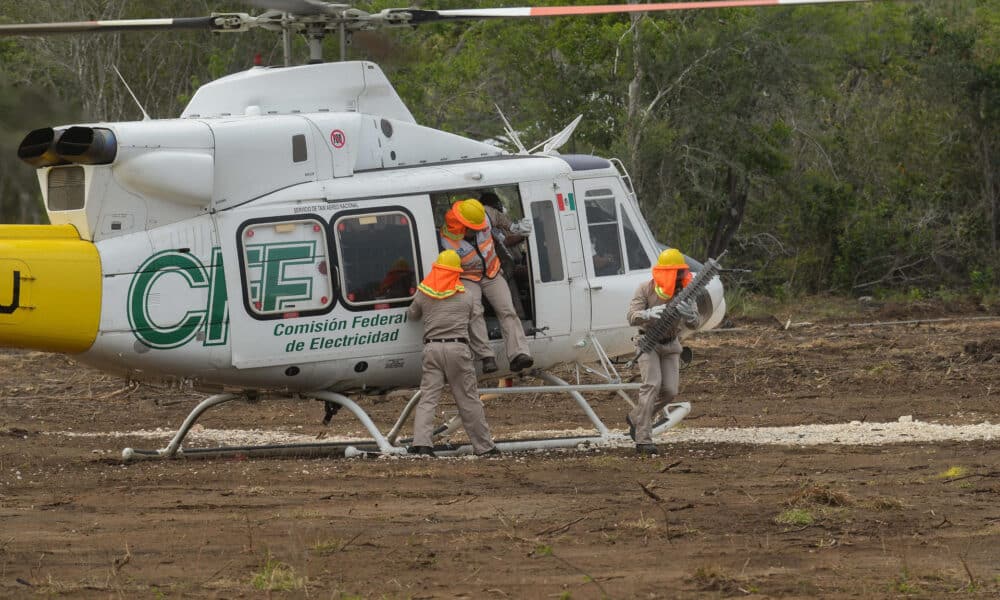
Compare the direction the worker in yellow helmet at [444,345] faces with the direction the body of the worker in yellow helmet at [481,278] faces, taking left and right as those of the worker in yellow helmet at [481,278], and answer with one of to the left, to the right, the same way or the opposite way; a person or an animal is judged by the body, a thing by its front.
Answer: the opposite way

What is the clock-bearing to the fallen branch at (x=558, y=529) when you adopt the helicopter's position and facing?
The fallen branch is roughly at 2 o'clock from the helicopter.

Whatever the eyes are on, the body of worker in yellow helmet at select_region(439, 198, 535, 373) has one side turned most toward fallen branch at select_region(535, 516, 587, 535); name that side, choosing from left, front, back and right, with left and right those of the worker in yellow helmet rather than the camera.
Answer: front

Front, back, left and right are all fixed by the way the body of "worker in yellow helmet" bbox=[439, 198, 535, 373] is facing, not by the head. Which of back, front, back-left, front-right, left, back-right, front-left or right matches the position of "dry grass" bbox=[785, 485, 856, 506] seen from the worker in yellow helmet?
front-left

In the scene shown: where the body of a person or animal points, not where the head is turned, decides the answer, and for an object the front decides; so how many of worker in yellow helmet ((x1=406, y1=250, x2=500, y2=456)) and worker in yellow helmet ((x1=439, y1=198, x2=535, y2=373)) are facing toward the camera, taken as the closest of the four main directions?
1

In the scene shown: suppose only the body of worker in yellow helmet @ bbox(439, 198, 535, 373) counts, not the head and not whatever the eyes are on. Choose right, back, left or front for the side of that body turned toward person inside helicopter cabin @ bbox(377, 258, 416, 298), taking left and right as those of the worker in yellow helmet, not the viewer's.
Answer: right

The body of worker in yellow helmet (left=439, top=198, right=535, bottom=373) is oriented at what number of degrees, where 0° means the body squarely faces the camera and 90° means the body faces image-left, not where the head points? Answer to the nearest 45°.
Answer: approximately 0°

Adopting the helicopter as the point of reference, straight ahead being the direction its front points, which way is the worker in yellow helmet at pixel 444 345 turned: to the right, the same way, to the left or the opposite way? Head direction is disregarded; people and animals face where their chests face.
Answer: to the left

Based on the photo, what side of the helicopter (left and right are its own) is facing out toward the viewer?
right

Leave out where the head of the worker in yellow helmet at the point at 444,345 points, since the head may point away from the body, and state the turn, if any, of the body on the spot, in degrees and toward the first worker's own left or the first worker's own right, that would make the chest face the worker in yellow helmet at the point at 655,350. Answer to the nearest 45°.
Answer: approximately 90° to the first worker's own right

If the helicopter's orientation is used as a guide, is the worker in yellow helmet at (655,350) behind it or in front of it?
in front

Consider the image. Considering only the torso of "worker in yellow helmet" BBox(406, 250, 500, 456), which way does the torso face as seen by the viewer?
away from the camera
